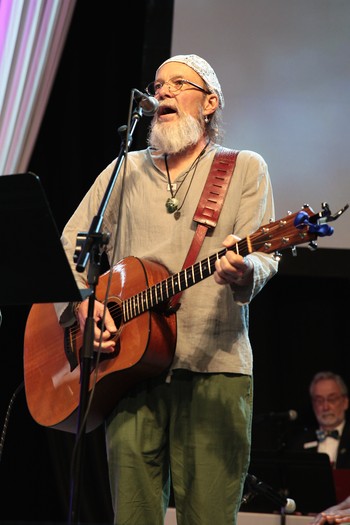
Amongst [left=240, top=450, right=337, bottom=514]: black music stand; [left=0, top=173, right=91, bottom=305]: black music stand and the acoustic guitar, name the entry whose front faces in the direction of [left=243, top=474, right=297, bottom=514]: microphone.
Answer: [left=0, top=173, right=91, bottom=305]: black music stand

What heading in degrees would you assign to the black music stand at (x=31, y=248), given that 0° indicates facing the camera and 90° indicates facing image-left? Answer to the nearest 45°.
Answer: approximately 225°

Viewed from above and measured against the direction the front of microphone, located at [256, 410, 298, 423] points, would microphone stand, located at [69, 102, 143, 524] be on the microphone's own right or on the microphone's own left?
on the microphone's own right

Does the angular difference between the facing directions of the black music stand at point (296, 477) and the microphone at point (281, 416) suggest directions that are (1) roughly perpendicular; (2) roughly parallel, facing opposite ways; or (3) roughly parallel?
roughly perpendicular

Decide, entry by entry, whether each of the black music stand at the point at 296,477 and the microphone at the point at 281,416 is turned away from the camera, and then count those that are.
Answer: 1

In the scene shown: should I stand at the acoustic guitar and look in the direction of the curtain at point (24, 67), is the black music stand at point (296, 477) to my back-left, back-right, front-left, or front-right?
front-right

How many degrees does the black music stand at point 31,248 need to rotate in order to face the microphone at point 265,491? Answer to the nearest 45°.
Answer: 0° — it already faces it

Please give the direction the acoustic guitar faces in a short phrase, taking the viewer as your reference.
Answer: facing the viewer and to the left of the viewer

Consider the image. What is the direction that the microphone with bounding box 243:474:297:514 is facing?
to the viewer's right

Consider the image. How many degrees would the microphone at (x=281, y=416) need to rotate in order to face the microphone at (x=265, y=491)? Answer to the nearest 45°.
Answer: approximately 90° to its right

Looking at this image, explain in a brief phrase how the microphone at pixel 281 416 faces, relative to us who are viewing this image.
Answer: facing to the right of the viewer

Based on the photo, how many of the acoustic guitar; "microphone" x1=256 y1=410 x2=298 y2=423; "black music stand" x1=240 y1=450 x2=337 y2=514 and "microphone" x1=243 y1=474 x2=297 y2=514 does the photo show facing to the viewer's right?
2

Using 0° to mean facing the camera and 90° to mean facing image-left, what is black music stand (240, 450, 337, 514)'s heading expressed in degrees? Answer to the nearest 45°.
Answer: approximately 180°

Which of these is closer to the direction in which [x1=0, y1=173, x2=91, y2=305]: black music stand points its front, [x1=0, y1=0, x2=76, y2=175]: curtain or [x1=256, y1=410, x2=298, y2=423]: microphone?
the microphone
